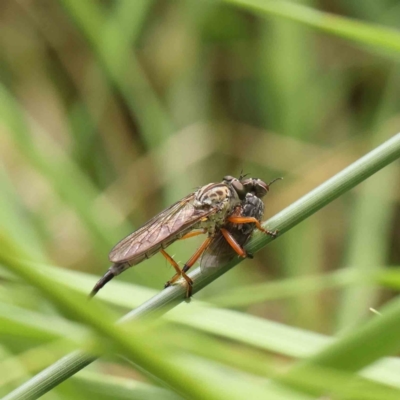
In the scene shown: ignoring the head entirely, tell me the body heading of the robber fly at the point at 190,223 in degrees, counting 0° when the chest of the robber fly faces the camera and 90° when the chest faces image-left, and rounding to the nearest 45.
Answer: approximately 270°
